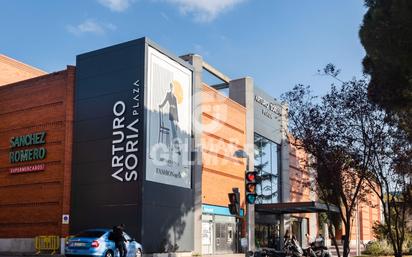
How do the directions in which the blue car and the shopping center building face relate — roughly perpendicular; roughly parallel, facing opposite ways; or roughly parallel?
roughly perpendicular

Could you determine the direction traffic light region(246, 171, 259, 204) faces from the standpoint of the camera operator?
facing the viewer

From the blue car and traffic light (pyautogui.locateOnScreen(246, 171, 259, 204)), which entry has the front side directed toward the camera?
the traffic light

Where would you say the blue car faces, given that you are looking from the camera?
facing away from the viewer and to the right of the viewer

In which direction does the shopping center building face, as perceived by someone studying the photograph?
facing the viewer and to the right of the viewer

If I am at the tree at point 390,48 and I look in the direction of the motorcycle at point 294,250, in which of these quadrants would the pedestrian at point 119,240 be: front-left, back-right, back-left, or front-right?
front-left

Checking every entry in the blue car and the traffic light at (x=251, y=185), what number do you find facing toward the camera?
1

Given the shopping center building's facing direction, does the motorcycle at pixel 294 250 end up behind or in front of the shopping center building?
in front

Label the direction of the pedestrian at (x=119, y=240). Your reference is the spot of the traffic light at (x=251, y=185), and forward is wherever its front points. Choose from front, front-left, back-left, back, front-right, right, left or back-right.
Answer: back-right

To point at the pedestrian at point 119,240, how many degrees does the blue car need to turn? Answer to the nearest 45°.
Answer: approximately 90° to its right
